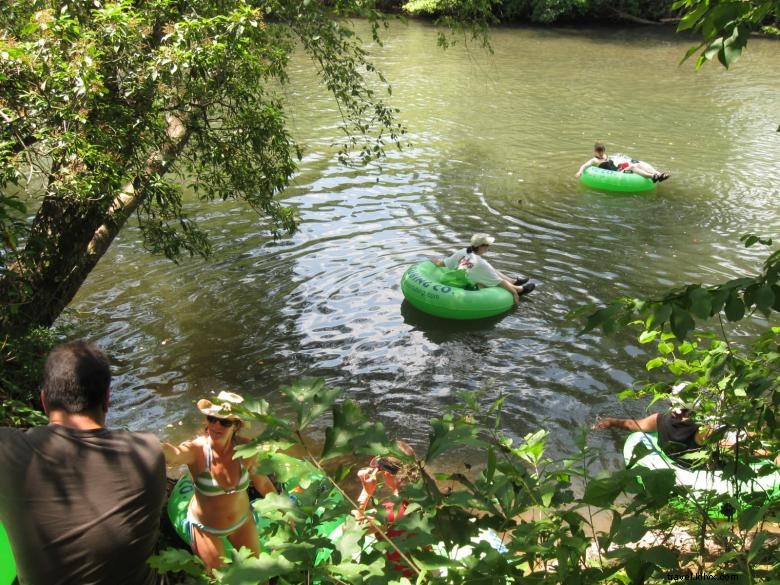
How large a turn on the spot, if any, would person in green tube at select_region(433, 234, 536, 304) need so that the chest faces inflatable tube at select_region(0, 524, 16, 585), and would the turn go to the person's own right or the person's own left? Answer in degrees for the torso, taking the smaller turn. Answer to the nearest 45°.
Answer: approximately 90° to the person's own right

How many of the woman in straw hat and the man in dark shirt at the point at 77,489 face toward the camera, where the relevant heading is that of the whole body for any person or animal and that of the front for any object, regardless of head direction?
1

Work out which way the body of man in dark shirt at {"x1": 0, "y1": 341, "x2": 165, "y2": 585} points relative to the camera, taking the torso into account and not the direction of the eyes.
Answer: away from the camera

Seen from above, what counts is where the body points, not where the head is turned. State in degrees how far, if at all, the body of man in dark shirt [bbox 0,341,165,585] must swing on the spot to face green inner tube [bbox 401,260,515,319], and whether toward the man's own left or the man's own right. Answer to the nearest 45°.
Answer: approximately 45° to the man's own right

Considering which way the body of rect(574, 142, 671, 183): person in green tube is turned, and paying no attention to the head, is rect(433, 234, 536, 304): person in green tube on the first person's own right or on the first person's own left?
on the first person's own right

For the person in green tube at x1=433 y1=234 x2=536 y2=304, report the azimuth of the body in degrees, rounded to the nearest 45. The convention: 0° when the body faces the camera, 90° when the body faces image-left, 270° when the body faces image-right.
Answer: approximately 270°

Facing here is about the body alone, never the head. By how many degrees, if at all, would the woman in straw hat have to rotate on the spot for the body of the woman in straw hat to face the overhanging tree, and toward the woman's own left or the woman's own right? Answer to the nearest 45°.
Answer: approximately 180°

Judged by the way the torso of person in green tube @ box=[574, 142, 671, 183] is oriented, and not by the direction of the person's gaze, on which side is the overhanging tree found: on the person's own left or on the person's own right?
on the person's own right

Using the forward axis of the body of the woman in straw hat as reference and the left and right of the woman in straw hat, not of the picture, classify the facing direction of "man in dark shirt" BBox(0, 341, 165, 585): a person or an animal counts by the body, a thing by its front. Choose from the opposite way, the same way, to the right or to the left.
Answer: the opposite way

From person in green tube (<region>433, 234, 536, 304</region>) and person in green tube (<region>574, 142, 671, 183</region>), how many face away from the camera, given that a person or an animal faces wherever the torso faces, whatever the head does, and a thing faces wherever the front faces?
0

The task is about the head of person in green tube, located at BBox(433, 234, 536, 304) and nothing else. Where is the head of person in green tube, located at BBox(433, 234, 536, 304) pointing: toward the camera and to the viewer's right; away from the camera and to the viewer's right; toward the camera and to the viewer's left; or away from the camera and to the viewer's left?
toward the camera and to the viewer's right

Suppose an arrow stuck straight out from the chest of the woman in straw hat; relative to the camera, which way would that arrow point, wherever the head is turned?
toward the camera
